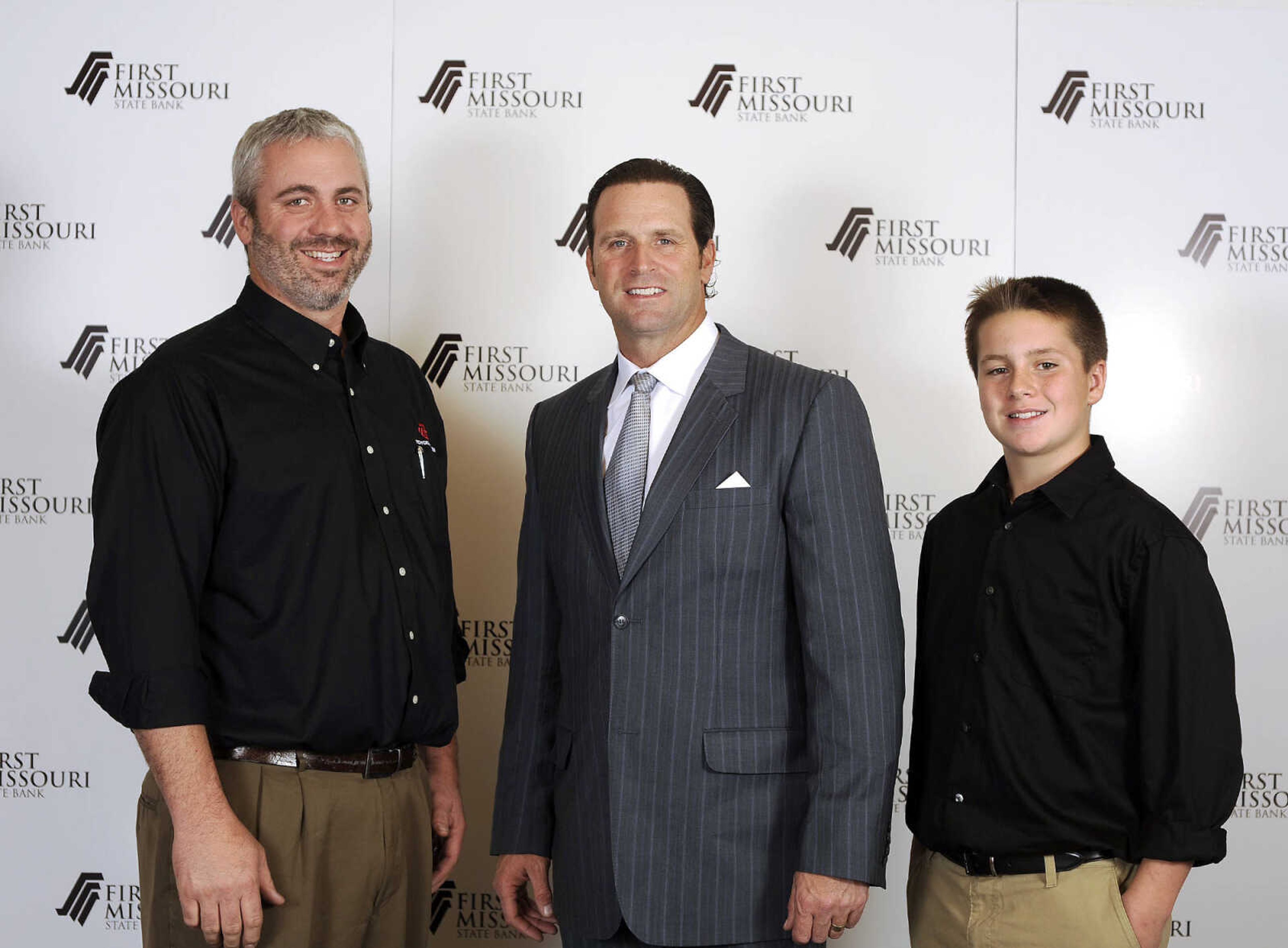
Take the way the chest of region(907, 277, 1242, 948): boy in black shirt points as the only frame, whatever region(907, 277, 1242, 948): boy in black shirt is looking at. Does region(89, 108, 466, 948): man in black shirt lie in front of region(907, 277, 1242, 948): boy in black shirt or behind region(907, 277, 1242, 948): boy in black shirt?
in front

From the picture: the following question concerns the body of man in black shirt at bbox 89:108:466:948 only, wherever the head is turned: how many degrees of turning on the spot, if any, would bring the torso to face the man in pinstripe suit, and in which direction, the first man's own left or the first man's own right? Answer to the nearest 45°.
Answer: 0° — they already face them

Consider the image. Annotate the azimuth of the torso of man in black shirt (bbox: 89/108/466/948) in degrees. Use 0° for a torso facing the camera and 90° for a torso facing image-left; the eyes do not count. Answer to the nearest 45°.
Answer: approximately 315°

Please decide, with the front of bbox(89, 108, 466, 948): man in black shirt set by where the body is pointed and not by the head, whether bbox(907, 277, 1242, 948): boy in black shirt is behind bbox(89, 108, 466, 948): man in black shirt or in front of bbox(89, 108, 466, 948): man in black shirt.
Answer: in front

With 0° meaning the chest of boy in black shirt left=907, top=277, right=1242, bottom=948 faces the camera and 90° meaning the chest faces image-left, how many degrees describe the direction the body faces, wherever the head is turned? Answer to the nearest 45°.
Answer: approximately 45°

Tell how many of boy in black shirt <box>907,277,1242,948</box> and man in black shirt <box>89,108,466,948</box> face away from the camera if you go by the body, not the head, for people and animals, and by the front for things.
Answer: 0
